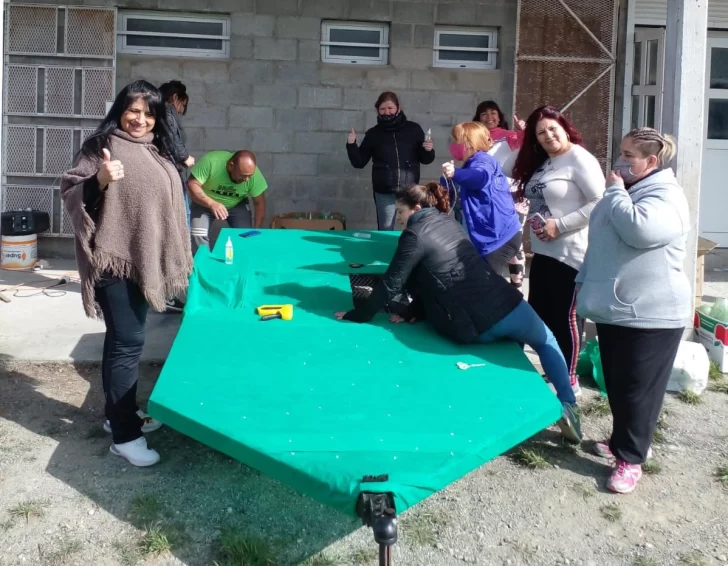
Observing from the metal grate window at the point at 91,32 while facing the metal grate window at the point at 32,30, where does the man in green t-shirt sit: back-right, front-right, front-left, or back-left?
back-left

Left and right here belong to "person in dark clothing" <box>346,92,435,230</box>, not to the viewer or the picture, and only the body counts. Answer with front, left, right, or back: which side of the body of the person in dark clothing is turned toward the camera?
front

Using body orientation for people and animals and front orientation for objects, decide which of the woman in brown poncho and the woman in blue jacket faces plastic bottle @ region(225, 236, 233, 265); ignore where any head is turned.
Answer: the woman in blue jacket

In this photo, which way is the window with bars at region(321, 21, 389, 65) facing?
toward the camera

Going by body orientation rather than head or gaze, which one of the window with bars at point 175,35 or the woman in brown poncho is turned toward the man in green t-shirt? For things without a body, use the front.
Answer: the window with bars

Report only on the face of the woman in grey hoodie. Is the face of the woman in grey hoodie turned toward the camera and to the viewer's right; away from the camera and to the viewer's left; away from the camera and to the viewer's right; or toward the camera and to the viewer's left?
toward the camera and to the viewer's left

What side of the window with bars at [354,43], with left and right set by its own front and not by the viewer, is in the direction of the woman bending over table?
front

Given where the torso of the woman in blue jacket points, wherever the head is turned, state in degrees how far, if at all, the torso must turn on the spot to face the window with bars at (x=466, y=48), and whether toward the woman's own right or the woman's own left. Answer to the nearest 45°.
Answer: approximately 90° to the woman's own right

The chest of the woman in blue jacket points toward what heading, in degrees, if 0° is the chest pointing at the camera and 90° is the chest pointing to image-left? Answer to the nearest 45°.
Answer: approximately 90°

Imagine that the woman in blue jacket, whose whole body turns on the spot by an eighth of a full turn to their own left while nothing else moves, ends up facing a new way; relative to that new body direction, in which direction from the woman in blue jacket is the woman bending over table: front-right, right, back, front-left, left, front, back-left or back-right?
front-left

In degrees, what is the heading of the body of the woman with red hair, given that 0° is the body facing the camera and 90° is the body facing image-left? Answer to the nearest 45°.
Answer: approximately 45°

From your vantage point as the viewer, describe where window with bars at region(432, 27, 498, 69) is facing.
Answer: facing the viewer
